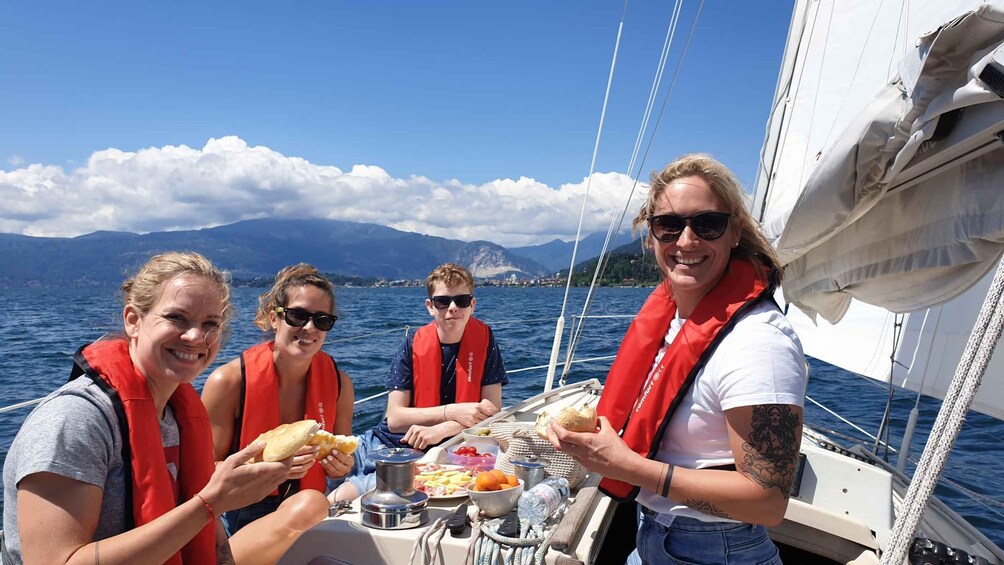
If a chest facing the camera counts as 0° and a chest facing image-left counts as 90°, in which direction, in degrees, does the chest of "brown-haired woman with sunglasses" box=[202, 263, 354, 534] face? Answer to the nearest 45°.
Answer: approximately 315°

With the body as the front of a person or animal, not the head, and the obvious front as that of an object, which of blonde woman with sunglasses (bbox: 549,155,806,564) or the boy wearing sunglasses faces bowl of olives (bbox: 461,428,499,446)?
the boy wearing sunglasses

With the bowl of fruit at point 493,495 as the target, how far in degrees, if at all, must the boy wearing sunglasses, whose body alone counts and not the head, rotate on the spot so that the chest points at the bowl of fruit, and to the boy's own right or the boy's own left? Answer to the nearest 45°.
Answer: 0° — they already face it

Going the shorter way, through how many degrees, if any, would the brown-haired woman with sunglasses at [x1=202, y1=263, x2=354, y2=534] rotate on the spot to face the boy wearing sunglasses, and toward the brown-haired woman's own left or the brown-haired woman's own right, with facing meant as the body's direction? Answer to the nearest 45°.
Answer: approximately 90° to the brown-haired woman's own left

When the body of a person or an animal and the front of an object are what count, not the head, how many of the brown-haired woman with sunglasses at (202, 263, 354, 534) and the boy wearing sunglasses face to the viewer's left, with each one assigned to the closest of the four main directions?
0

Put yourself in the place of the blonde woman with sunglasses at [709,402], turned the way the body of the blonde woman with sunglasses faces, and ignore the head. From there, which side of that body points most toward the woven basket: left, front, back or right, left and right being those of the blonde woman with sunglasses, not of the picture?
right

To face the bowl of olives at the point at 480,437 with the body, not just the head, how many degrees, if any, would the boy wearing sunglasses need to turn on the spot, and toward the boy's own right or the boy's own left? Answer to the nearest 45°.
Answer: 0° — they already face it

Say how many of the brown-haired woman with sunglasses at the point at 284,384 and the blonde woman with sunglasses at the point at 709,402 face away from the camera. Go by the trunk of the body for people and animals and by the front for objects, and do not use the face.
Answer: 0

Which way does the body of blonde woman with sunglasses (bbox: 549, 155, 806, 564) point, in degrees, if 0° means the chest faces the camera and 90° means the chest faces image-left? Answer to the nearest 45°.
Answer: approximately 45°

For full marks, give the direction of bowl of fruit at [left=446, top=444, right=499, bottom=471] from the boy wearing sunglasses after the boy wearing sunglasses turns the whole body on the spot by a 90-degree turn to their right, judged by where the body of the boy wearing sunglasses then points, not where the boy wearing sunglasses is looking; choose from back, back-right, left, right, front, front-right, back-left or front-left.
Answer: left
